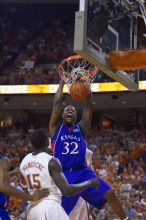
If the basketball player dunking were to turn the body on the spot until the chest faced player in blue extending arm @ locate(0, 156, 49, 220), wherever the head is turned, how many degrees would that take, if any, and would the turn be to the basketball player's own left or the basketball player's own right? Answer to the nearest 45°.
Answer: approximately 45° to the basketball player's own right

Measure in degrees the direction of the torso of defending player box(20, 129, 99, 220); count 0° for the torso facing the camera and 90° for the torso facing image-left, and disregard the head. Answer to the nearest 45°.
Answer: approximately 225°
